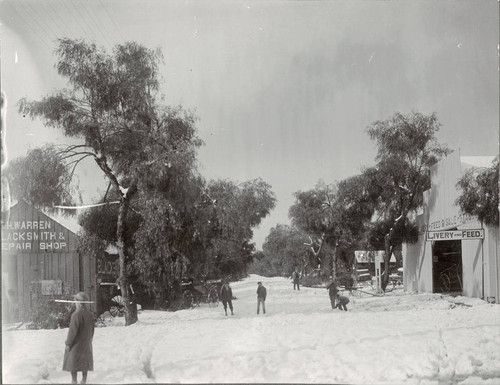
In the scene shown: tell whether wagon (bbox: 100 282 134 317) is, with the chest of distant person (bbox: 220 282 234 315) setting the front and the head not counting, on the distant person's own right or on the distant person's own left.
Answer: on the distant person's own right

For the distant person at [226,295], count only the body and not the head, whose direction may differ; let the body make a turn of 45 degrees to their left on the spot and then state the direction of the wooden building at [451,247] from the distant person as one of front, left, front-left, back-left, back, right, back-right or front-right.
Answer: front-left

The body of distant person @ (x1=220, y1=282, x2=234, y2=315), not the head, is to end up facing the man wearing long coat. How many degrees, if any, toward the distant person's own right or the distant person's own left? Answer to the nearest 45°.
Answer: approximately 45° to the distant person's own right

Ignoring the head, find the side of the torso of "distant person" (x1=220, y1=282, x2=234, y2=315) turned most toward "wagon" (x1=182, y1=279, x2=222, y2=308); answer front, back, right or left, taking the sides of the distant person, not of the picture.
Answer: back

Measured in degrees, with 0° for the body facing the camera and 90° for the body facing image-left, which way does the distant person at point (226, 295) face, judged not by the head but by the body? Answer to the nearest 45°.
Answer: approximately 0°

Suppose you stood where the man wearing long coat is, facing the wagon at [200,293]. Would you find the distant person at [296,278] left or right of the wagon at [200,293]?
right

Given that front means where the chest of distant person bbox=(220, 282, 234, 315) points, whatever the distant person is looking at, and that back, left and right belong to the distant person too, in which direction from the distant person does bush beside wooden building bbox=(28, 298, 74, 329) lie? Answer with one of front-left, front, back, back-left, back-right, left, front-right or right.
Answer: right

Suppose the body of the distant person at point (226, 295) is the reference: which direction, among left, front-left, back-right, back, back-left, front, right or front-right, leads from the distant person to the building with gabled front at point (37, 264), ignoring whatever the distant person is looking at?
right

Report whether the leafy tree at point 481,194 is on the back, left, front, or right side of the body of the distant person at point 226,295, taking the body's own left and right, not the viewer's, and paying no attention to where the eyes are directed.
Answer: left
